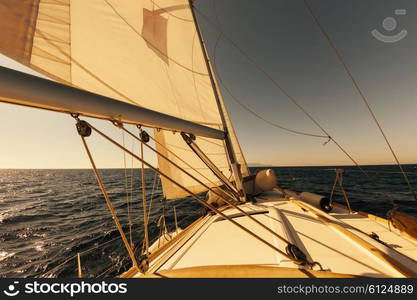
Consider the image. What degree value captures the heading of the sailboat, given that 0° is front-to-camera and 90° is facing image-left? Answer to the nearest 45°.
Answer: approximately 180°
